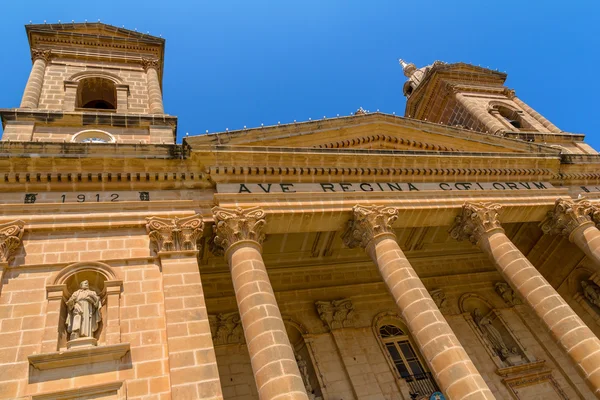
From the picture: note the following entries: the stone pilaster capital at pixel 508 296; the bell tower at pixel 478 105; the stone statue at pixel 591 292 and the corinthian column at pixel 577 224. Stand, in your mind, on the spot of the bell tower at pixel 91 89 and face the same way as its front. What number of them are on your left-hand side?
4

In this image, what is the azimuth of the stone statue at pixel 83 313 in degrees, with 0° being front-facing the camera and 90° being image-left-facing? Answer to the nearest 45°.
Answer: approximately 0°

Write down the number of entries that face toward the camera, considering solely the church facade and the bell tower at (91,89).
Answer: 2

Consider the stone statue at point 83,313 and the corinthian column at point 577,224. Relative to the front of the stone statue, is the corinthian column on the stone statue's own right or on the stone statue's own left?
on the stone statue's own left

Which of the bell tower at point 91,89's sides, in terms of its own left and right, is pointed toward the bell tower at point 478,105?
left

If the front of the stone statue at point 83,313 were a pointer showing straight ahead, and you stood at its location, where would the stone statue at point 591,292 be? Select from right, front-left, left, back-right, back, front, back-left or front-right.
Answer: left

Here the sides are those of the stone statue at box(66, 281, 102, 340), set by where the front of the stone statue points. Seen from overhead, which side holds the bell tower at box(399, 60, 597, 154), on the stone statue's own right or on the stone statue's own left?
on the stone statue's own left
